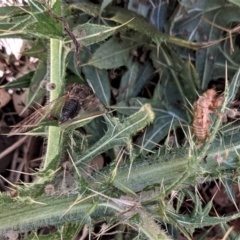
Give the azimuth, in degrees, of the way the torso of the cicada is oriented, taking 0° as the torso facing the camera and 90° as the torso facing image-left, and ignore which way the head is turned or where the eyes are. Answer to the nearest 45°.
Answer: approximately 225°
